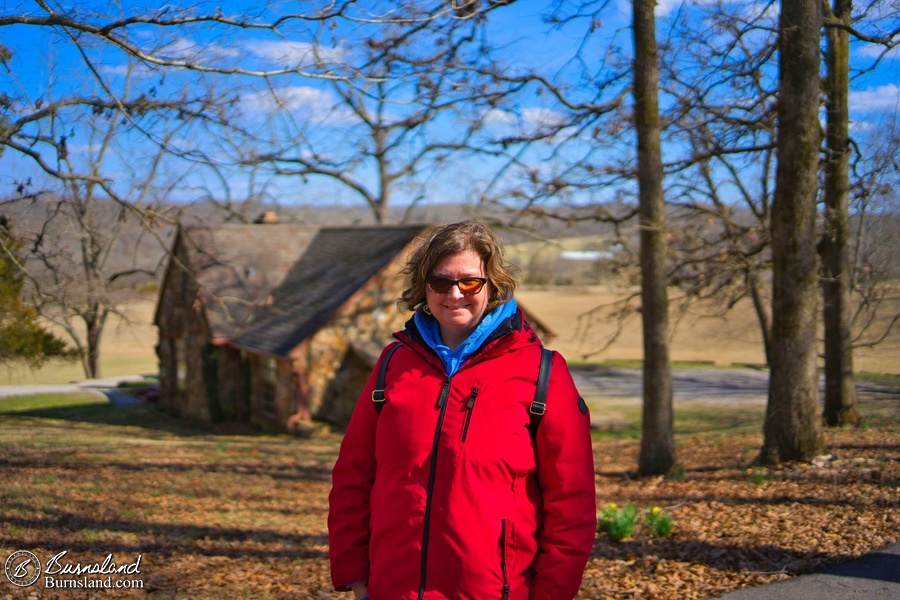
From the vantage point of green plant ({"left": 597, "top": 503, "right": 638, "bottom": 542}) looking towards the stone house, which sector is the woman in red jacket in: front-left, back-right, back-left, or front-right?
back-left

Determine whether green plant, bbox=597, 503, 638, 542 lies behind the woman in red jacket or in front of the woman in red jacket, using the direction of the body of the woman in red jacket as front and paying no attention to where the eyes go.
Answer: behind

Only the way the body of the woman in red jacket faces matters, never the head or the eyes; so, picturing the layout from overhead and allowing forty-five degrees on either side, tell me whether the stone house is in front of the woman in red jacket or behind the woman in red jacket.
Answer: behind

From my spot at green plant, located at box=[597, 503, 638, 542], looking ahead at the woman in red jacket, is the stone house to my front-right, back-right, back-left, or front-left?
back-right

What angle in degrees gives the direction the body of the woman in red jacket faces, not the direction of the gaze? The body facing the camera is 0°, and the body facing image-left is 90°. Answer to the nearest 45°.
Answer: approximately 0°

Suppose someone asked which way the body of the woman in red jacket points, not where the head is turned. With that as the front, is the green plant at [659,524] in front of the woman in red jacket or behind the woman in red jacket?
behind
